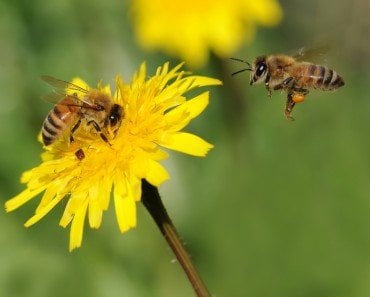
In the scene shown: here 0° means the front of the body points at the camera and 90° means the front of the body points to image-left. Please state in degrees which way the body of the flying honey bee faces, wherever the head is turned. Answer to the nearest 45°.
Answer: approximately 90°

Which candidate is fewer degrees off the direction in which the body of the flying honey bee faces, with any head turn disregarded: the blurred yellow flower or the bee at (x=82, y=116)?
the bee

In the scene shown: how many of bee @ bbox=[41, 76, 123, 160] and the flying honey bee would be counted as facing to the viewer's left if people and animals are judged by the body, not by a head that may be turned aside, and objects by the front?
1

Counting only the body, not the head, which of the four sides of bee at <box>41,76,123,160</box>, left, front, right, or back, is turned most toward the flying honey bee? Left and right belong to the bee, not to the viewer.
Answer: front

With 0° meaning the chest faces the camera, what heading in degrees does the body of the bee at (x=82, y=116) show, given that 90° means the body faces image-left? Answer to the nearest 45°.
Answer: approximately 270°

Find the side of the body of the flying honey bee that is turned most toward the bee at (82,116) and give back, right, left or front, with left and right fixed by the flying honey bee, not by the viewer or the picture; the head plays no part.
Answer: front
